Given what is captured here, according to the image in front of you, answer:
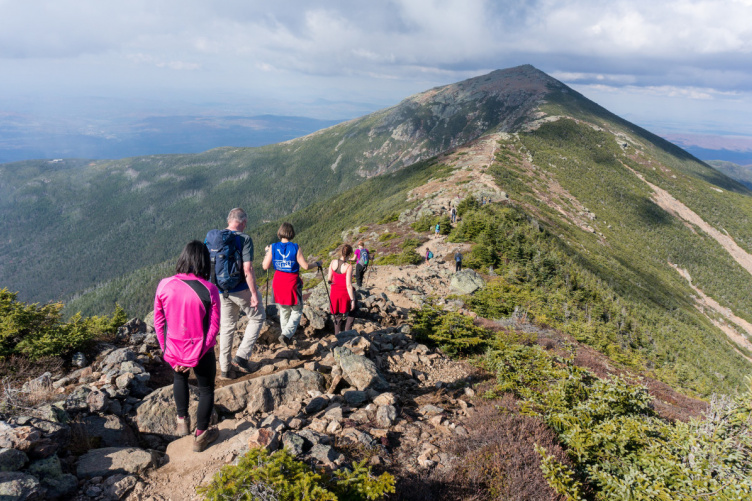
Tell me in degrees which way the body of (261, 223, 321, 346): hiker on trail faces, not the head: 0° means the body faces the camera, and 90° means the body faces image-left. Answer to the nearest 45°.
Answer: approximately 180°

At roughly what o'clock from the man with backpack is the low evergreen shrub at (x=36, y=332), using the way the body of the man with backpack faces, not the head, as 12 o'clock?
The low evergreen shrub is roughly at 8 o'clock from the man with backpack.

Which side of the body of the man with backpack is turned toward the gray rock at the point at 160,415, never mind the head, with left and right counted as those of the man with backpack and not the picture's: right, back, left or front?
back

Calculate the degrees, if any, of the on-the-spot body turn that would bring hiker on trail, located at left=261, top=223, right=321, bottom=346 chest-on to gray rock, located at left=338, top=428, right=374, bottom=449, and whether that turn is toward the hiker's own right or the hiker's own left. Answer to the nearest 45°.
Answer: approximately 180°

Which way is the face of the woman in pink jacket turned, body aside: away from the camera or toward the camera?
away from the camera

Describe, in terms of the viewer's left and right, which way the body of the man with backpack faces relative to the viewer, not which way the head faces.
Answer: facing away from the viewer and to the right of the viewer

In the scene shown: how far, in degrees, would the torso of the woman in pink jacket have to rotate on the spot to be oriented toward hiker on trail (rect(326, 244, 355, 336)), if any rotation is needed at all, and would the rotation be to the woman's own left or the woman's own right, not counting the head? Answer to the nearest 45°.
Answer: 0° — they already face them

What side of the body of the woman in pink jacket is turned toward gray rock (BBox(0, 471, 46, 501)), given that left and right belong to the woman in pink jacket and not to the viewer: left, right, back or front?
back

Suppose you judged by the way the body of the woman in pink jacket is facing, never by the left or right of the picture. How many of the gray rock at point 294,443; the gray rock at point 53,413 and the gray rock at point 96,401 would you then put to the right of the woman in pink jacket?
1

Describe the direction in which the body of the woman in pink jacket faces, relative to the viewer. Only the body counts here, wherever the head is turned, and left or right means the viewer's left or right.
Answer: facing away from the viewer and to the right of the viewer
